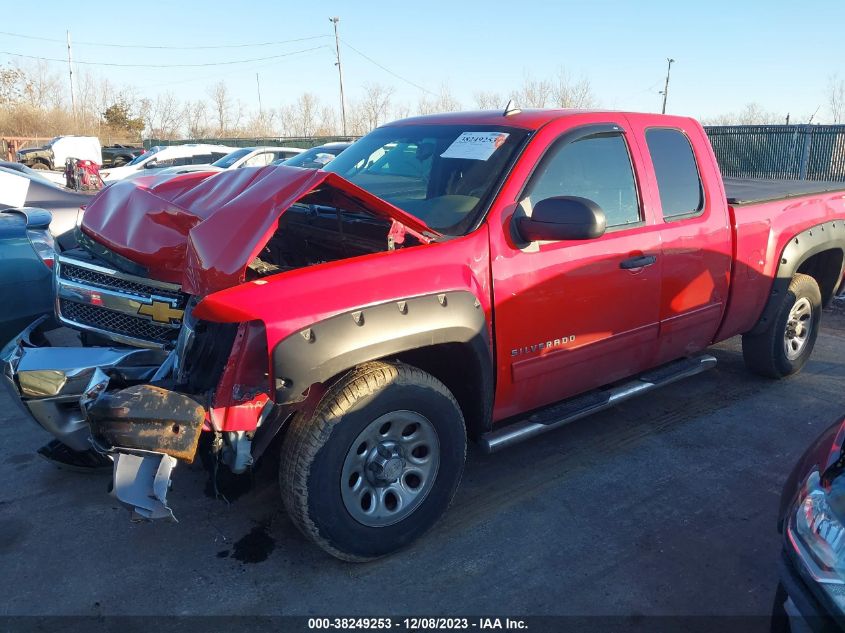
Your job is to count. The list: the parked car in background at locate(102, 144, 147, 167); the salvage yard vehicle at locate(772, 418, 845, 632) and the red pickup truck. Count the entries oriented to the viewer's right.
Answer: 0

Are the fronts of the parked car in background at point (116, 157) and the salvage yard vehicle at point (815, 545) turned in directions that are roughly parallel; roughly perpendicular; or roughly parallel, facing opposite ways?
roughly parallel

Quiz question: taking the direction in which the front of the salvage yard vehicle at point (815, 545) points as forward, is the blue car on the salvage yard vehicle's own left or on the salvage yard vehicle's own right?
on the salvage yard vehicle's own right

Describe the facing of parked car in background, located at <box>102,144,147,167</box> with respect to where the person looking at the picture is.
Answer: facing to the left of the viewer

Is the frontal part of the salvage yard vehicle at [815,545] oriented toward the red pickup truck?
no

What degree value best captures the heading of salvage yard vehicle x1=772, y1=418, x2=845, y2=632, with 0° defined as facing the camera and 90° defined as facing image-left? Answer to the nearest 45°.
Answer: approximately 45°

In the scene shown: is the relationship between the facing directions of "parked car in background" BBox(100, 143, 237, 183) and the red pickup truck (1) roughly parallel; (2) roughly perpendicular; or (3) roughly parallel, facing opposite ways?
roughly parallel

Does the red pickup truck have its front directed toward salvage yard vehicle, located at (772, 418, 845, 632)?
no

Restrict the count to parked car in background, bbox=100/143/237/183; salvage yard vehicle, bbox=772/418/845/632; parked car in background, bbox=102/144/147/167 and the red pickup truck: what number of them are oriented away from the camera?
0

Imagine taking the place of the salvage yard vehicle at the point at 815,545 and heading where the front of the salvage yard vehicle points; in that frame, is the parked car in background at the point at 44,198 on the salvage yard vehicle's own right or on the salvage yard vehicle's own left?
on the salvage yard vehicle's own right

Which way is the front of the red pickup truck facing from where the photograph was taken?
facing the viewer and to the left of the viewer

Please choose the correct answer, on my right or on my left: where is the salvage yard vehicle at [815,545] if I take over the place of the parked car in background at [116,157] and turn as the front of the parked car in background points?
on my left

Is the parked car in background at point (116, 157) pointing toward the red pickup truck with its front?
no
